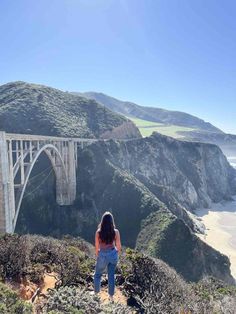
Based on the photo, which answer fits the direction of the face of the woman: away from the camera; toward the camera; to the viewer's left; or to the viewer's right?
away from the camera

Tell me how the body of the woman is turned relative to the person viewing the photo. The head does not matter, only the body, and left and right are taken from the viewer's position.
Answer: facing away from the viewer
